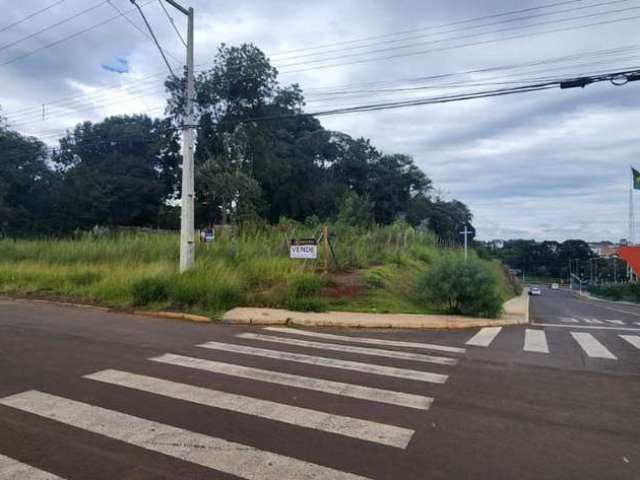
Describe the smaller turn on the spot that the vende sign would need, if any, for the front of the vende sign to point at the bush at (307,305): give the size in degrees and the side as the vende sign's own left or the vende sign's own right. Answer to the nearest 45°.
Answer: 0° — it already faces it

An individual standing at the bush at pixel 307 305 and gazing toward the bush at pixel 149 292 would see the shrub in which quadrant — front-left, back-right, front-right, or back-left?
back-right

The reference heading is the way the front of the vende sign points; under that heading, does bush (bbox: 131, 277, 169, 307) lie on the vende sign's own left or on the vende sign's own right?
on the vende sign's own right

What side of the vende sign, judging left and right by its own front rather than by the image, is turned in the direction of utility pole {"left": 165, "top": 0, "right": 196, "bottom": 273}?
right

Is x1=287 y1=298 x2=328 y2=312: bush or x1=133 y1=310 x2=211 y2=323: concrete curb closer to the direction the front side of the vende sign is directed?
the bush

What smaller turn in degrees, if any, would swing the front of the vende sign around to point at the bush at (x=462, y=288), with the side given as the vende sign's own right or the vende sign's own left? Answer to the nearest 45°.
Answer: approximately 90° to the vende sign's own left

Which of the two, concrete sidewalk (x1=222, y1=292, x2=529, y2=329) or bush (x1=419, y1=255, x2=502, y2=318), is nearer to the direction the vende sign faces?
the concrete sidewalk

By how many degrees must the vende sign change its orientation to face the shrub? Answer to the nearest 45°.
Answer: approximately 90° to its left

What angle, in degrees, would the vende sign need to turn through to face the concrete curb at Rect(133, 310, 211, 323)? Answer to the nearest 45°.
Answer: approximately 45° to its right

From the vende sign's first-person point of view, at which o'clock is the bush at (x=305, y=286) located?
The bush is roughly at 12 o'clock from the vende sign.

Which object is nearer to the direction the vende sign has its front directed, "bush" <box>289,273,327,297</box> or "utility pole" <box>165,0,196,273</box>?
the bush

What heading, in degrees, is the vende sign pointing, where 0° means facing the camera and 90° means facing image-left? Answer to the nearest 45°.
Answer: approximately 0°
